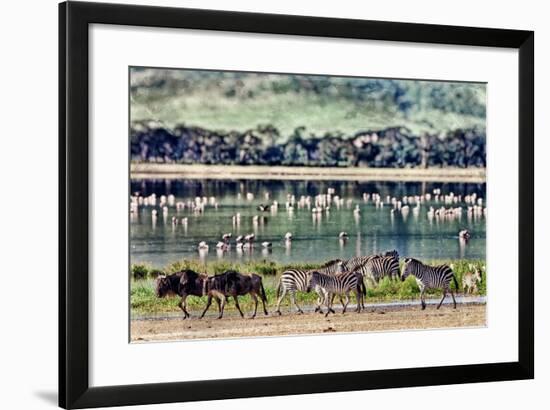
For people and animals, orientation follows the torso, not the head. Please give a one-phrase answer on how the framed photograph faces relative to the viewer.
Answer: facing the viewer and to the right of the viewer
